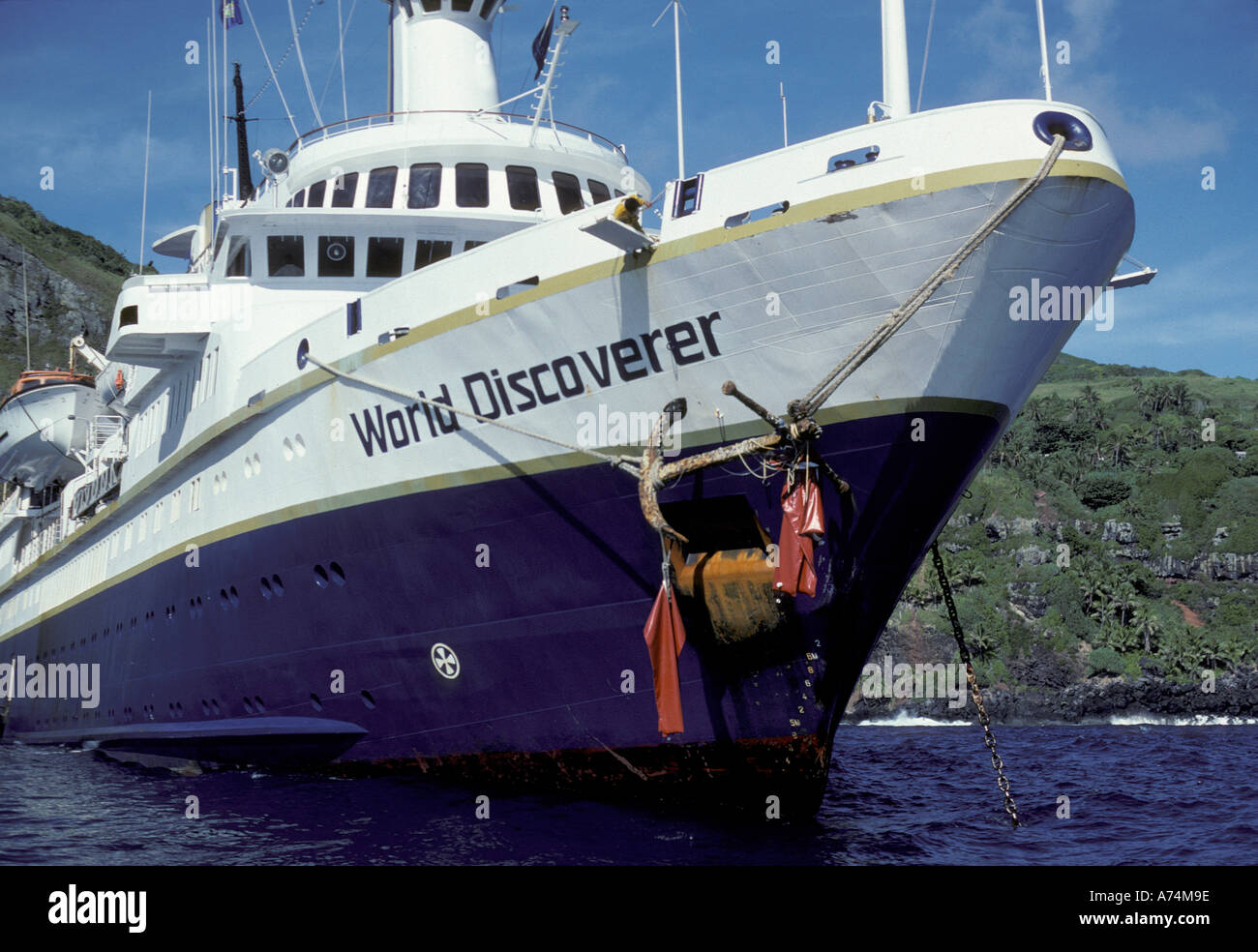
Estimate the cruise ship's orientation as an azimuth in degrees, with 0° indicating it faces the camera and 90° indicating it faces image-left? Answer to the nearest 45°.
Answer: approximately 315°
